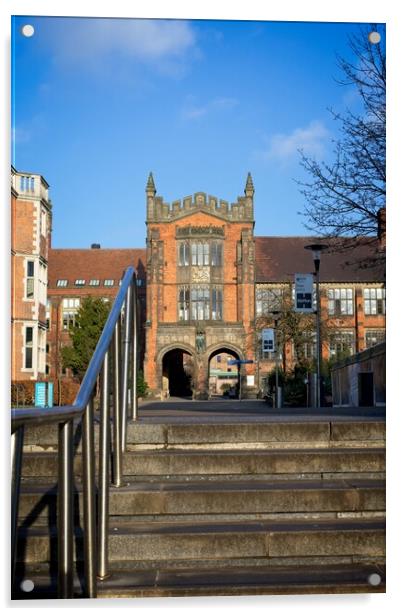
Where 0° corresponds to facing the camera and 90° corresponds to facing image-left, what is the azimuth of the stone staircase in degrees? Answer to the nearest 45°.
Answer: approximately 0°

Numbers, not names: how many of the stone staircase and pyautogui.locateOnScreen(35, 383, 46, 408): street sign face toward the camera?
2
